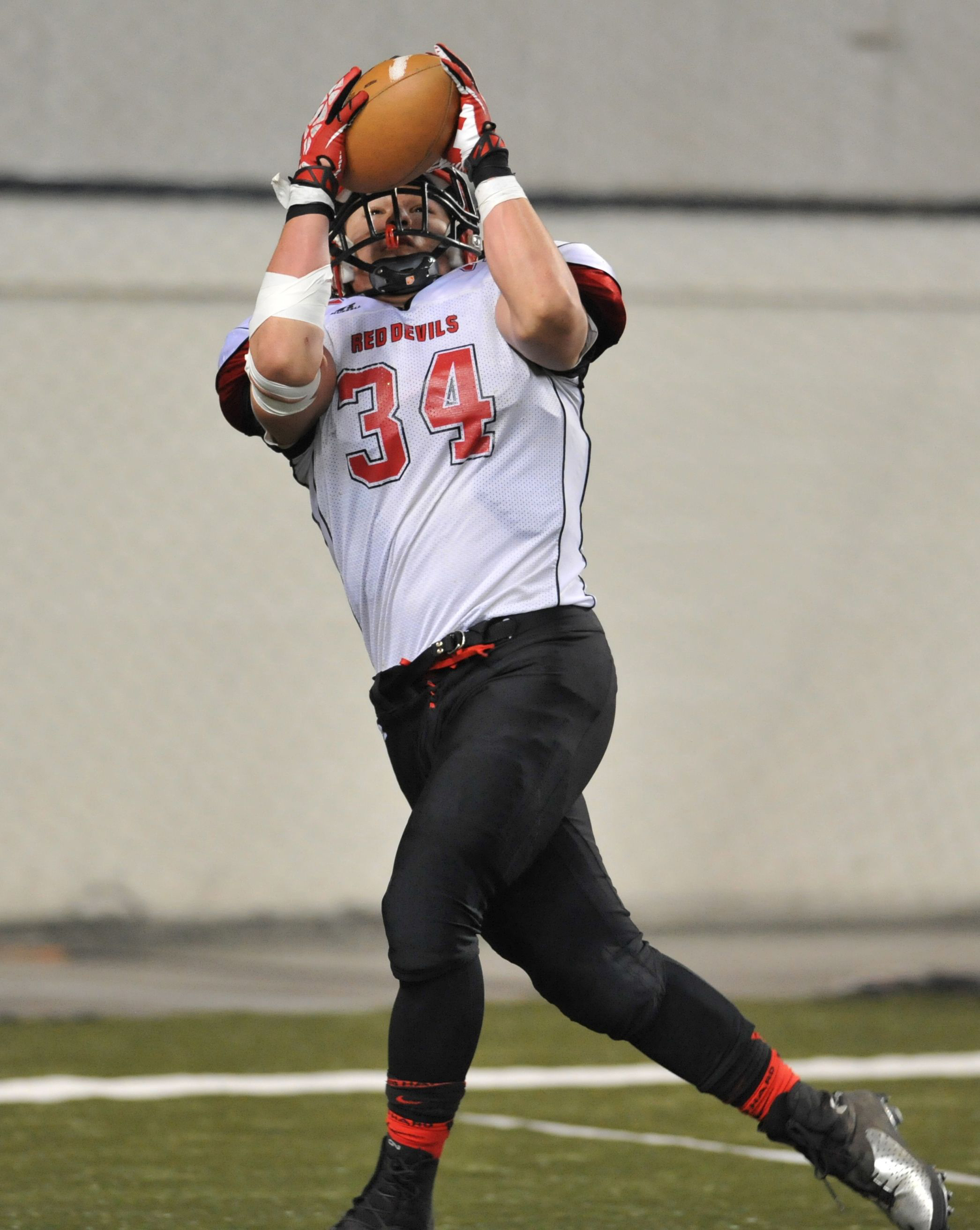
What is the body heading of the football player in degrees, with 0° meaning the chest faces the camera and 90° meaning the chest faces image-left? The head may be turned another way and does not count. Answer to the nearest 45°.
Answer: approximately 45°
